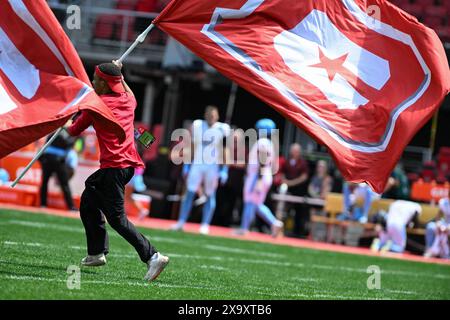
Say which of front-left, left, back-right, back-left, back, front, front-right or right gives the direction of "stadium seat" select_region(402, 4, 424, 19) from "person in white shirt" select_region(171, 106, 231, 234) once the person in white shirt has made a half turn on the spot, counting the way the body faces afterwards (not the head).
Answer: front-right

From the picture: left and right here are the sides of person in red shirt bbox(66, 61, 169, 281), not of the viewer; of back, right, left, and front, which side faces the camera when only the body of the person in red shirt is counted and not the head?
left

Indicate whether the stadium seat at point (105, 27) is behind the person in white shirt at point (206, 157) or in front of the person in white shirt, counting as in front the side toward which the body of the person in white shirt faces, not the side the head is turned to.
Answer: behind

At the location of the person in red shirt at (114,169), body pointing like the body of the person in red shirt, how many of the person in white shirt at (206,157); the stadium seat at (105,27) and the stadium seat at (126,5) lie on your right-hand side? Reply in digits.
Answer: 3

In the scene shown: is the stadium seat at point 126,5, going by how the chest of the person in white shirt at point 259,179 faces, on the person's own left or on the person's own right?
on the person's own right
